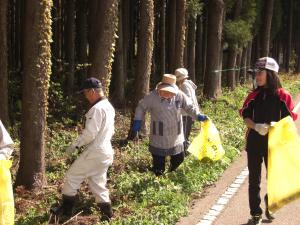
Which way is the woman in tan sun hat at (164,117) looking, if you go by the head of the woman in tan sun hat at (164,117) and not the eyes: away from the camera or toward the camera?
toward the camera

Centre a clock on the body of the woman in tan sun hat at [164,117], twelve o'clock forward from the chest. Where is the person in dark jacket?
The person in dark jacket is roughly at 11 o'clock from the woman in tan sun hat.

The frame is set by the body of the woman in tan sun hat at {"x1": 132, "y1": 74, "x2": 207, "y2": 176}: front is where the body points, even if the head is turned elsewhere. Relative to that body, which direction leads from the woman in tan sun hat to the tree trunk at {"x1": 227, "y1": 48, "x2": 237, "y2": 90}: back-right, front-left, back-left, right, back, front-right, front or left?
back

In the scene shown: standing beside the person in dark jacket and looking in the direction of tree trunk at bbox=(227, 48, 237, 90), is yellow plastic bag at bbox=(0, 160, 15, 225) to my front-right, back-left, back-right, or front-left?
back-left

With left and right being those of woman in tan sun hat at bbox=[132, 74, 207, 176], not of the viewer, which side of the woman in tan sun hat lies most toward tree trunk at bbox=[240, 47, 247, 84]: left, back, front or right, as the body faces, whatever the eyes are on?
back

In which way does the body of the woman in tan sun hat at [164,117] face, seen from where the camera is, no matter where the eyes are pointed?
toward the camera

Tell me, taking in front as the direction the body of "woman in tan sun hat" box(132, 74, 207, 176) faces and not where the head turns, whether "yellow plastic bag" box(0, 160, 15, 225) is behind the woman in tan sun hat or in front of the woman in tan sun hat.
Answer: in front

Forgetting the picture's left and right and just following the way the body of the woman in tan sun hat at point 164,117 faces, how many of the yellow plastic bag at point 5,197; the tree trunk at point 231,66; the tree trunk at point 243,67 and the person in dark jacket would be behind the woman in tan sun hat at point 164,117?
2

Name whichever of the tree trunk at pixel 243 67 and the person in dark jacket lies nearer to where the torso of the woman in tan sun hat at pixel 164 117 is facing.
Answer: the person in dark jacket

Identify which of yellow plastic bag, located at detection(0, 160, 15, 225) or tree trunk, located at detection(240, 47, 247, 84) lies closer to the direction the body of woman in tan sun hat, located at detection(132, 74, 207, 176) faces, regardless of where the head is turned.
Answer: the yellow plastic bag

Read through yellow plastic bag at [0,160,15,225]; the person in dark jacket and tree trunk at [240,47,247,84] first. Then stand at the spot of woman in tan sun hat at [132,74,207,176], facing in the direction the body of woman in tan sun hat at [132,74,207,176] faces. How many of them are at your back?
1

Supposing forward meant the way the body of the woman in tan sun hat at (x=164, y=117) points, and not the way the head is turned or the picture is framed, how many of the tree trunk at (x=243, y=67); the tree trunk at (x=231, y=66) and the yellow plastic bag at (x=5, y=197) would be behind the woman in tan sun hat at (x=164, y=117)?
2
